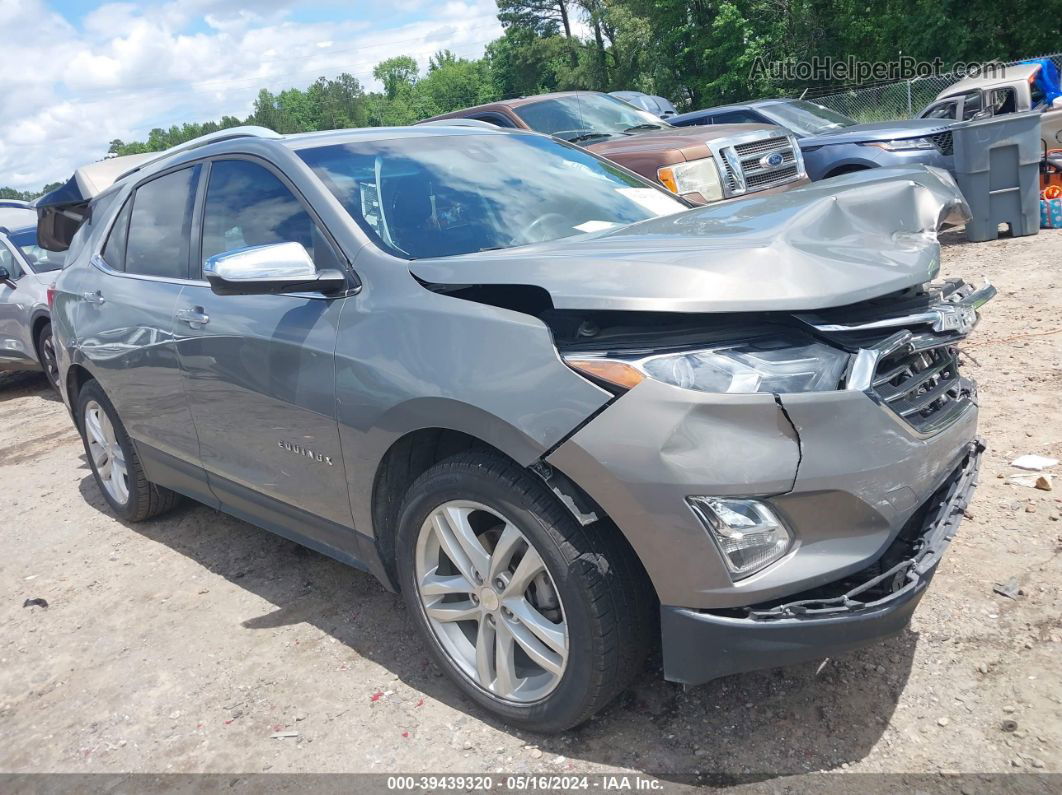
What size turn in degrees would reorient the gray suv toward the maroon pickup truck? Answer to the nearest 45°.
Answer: approximately 135° to its left

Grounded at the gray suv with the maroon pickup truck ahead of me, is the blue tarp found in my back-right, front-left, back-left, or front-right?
front-right

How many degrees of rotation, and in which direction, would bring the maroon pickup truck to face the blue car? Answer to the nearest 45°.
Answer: approximately 90° to its left

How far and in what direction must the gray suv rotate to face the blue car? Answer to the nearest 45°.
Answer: approximately 90° to its left

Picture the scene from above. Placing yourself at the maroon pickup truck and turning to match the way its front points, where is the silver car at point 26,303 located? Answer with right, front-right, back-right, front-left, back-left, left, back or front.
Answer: back-right

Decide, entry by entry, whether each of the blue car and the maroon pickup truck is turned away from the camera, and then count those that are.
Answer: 0

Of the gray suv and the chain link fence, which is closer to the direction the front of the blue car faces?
the gray suv

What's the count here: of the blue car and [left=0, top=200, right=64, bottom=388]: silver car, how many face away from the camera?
0

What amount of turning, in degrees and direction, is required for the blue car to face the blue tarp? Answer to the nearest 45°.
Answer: approximately 90° to its left

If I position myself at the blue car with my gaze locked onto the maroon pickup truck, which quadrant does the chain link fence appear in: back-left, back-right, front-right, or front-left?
back-right

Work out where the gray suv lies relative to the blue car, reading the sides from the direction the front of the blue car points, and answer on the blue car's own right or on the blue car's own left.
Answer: on the blue car's own right

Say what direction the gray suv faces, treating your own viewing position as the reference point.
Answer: facing the viewer and to the right of the viewer
